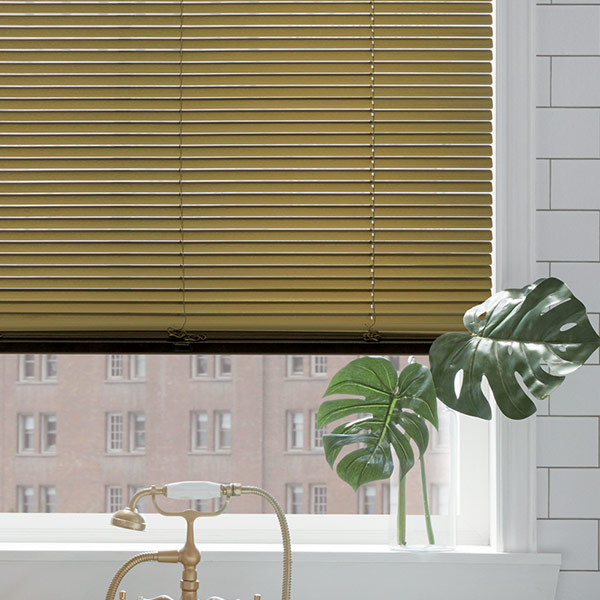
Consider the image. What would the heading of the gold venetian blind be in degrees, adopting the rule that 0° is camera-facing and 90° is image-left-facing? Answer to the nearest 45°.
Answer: approximately 0°
